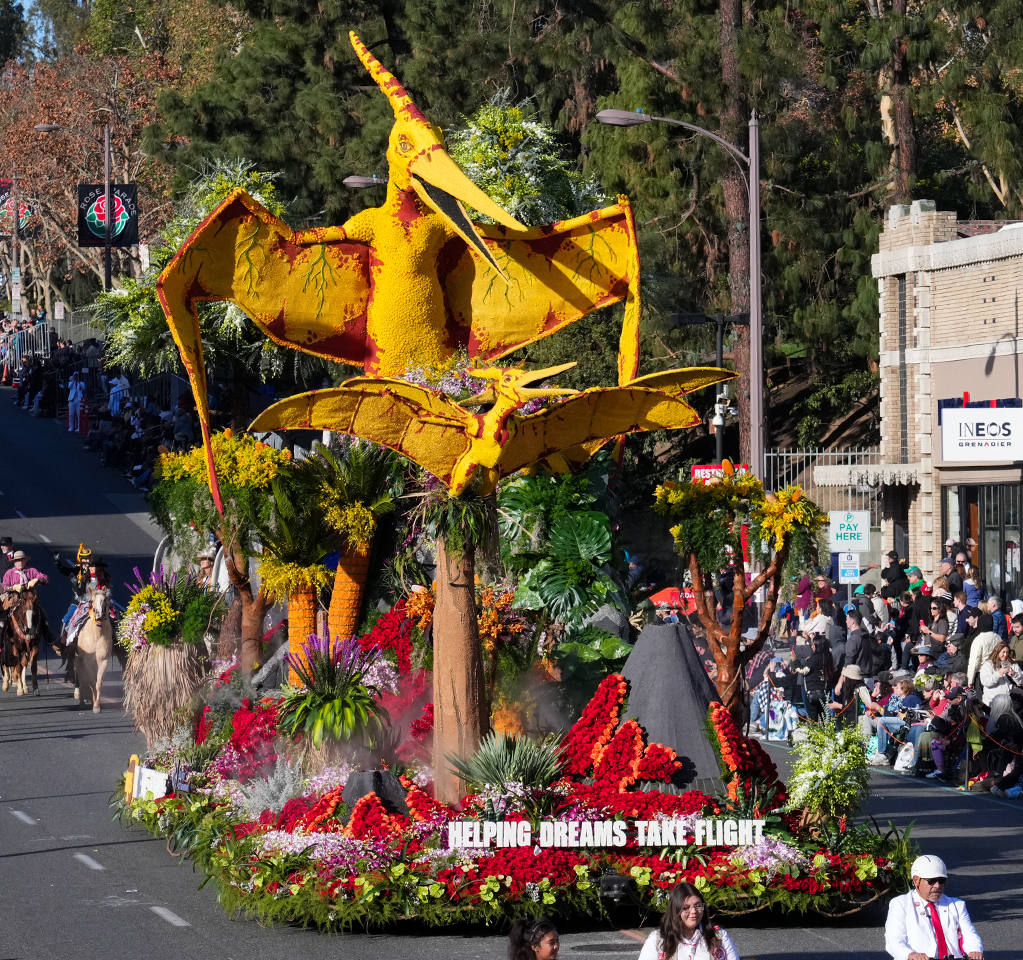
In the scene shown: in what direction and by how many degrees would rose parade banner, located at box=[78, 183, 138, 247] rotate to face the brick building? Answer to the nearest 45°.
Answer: approximately 45° to its left

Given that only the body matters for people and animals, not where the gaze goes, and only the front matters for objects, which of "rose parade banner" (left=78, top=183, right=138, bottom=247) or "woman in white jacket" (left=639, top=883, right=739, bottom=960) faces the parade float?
the rose parade banner

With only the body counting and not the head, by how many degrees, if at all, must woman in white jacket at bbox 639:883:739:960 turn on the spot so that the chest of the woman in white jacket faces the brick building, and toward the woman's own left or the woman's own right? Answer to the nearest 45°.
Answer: approximately 180°

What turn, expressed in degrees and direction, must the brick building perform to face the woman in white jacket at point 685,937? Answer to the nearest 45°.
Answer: approximately 45° to its left

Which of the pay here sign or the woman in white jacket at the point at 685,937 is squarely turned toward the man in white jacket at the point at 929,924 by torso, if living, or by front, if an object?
the pay here sign

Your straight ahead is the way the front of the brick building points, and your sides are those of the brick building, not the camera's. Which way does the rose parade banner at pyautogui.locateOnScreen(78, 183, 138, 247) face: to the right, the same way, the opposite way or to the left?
to the left

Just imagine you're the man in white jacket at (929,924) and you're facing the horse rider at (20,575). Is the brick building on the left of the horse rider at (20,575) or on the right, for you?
right

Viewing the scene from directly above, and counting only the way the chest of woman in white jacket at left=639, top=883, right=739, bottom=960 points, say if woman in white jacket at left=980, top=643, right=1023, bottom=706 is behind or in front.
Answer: behind

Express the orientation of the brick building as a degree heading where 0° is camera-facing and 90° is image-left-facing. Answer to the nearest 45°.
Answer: approximately 45°

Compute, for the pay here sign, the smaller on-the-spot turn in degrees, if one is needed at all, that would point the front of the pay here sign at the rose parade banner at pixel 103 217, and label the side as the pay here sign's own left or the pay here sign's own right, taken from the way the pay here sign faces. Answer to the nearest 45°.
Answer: approximately 135° to the pay here sign's own right
